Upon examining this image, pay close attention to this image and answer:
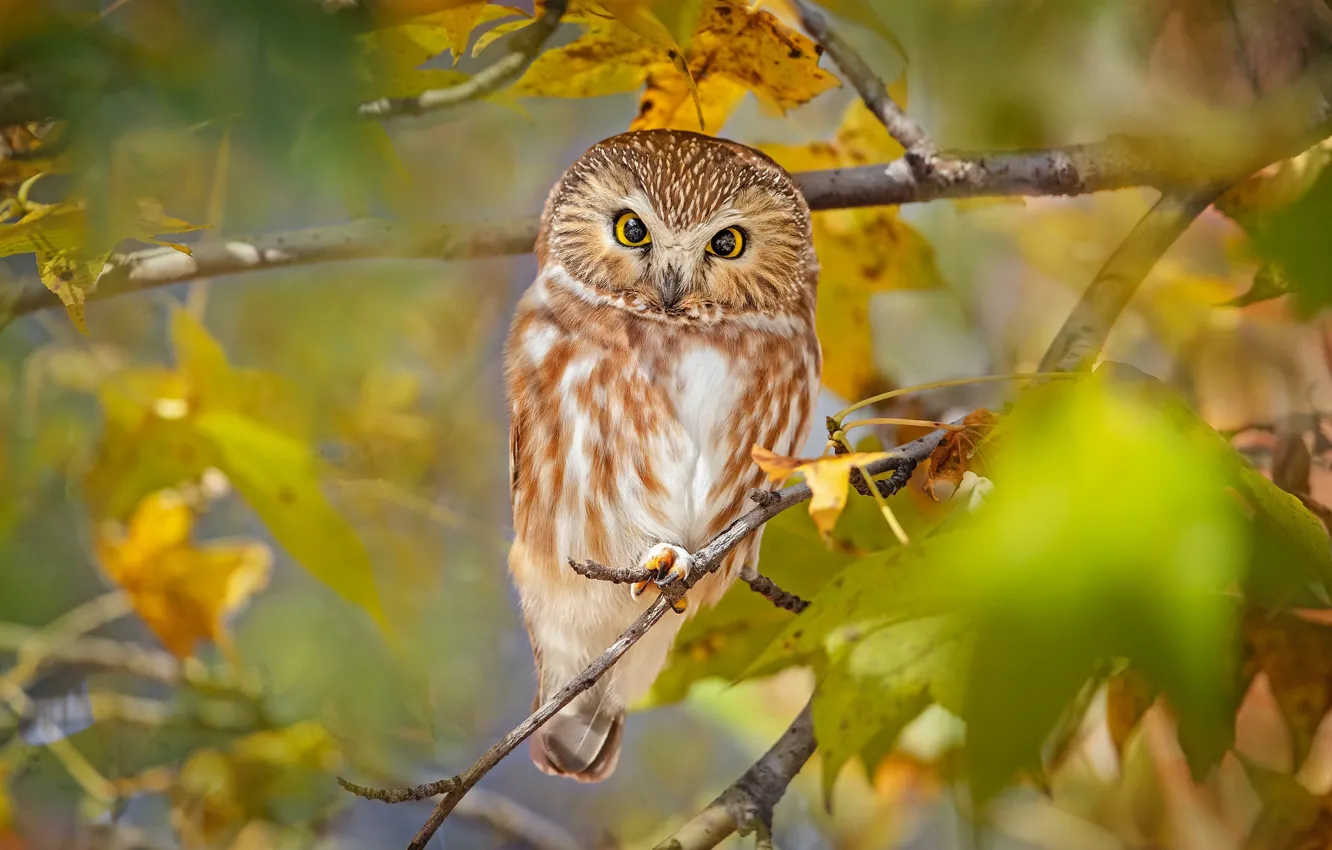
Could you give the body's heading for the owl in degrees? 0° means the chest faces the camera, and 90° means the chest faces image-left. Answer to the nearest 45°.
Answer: approximately 0°
